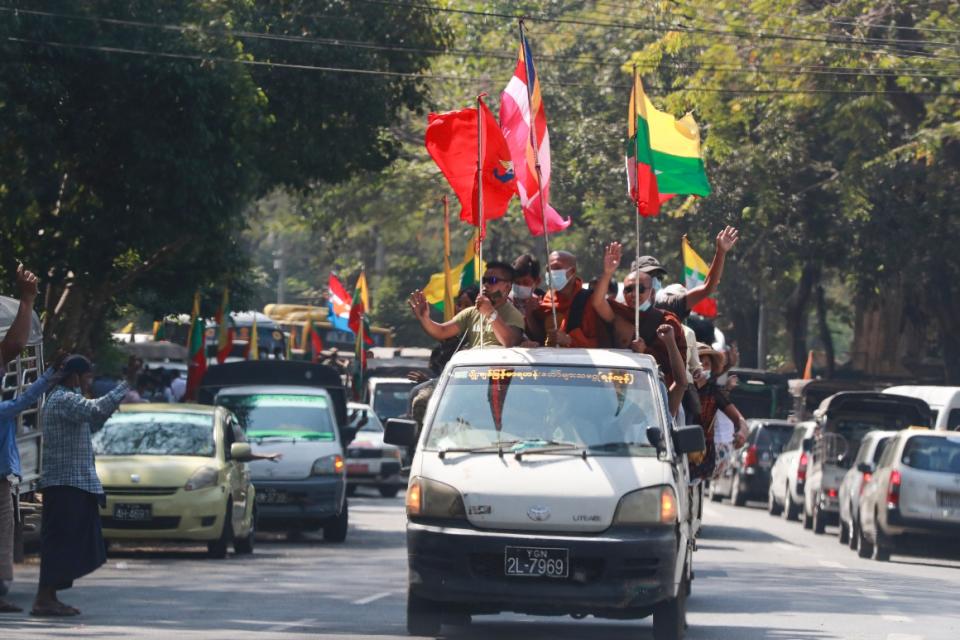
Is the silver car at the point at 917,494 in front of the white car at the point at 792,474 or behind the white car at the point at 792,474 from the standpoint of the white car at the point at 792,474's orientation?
behind

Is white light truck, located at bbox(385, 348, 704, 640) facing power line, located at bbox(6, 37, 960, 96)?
no

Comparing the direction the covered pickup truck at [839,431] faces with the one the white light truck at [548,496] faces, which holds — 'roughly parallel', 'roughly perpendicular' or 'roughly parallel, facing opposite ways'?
roughly parallel, facing opposite ways

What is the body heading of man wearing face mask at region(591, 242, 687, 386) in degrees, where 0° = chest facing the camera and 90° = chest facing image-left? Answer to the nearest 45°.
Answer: approximately 0°

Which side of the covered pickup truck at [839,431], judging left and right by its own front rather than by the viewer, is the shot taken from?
back

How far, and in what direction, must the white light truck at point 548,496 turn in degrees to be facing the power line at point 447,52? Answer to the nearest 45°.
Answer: approximately 180°

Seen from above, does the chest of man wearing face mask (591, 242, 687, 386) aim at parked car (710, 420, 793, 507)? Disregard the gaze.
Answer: no

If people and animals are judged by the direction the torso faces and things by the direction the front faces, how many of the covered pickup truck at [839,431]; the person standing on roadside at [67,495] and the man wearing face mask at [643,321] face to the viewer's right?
1

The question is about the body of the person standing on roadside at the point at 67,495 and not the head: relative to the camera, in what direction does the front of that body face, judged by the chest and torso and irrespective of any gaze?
to the viewer's right

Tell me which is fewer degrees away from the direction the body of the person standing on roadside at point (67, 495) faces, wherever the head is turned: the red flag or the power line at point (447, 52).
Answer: the red flag

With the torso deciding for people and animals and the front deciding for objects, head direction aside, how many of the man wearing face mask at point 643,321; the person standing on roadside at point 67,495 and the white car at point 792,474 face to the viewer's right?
1

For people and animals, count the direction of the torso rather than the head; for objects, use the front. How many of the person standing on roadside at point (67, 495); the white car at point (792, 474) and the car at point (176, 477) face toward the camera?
1

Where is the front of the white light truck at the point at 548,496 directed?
toward the camera

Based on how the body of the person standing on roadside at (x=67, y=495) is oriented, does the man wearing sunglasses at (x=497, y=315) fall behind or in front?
in front

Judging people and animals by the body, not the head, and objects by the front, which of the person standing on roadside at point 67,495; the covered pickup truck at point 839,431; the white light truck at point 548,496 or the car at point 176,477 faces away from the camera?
the covered pickup truck at point 839,431
